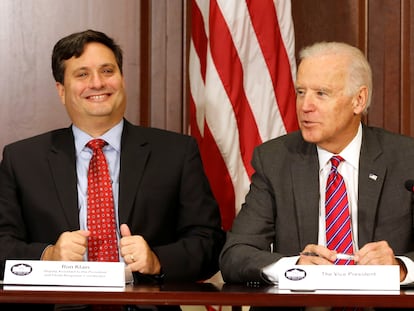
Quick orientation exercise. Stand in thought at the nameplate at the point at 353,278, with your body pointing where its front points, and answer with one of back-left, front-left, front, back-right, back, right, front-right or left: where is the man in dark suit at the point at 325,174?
back

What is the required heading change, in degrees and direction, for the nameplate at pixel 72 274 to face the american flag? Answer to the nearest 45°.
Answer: approximately 135° to its left

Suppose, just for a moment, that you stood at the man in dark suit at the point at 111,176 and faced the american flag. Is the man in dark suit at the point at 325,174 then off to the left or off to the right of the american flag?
right

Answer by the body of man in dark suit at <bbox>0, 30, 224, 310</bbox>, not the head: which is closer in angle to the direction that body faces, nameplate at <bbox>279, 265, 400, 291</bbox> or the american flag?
the nameplate

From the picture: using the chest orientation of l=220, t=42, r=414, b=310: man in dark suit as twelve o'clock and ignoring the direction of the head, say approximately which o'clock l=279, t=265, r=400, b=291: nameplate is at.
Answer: The nameplate is roughly at 12 o'clock from the man in dark suit.

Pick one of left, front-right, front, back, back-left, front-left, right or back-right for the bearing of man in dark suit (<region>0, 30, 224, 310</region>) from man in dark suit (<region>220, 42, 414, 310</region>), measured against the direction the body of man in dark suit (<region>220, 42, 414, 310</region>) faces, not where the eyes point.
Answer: right

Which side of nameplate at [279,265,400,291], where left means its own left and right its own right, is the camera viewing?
front

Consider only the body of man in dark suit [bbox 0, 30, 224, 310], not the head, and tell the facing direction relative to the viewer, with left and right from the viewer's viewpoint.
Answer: facing the viewer

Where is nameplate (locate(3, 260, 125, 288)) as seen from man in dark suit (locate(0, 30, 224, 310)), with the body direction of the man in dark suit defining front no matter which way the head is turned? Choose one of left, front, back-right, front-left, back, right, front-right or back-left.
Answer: front

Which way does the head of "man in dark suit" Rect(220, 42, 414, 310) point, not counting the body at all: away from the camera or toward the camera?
toward the camera

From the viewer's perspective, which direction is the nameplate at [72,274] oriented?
toward the camera

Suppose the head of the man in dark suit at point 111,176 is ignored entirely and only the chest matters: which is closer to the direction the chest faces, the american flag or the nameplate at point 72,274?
the nameplate

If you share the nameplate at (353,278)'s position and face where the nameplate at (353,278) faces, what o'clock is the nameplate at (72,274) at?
the nameplate at (72,274) is roughly at 3 o'clock from the nameplate at (353,278).
